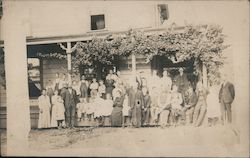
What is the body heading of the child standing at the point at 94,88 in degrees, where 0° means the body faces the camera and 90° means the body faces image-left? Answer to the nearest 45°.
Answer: approximately 0°

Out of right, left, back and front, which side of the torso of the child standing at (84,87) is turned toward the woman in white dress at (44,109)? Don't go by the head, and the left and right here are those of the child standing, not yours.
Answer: right

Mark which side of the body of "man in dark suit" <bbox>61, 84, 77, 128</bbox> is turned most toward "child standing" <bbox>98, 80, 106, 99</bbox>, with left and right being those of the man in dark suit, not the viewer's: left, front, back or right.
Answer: left

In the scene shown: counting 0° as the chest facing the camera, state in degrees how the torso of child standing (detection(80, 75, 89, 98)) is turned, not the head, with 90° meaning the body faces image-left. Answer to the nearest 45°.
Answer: approximately 0°

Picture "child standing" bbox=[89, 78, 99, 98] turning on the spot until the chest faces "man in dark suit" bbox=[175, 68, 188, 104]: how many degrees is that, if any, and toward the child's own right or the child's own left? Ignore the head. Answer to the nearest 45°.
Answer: approximately 90° to the child's own left
